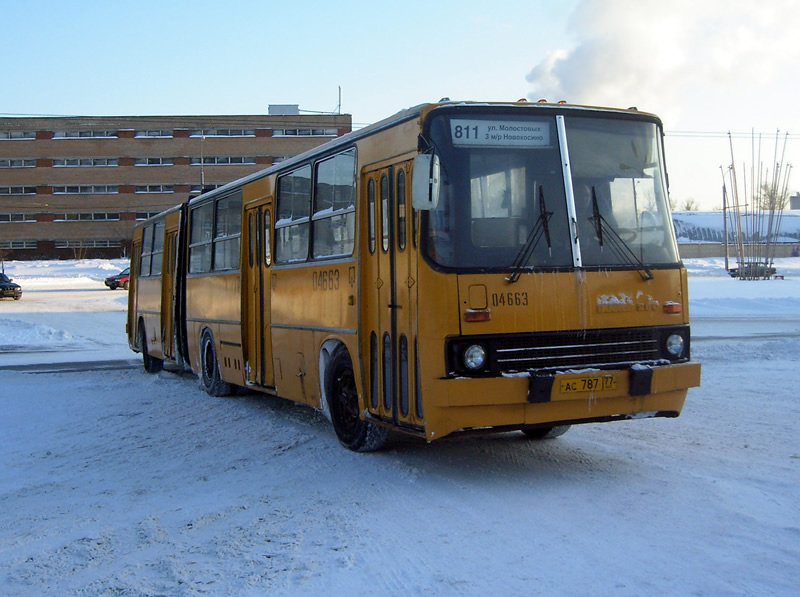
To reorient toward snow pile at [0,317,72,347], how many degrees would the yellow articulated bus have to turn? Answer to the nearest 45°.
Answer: approximately 180°

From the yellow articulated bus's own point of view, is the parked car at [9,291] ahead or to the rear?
to the rear

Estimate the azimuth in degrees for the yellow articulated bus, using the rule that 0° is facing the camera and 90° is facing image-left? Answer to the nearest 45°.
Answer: approximately 315°
